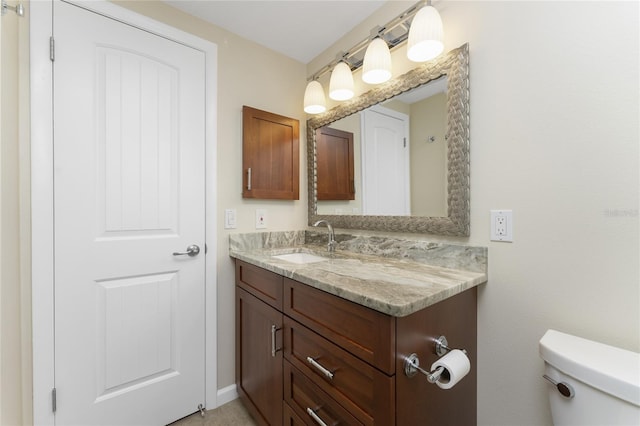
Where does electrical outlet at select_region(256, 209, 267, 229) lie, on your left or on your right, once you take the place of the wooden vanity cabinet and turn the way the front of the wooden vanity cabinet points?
on your right

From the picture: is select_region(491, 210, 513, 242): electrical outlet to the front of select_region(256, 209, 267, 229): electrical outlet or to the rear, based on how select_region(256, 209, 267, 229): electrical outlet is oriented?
to the front

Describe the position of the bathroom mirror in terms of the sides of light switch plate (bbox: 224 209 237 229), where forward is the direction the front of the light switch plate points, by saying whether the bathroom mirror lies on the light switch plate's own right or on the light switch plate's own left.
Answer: on the light switch plate's own left

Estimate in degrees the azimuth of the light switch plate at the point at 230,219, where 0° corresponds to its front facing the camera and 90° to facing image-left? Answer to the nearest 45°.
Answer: approximately 0°

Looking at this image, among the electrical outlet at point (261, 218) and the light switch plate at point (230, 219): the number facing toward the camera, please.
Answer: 2

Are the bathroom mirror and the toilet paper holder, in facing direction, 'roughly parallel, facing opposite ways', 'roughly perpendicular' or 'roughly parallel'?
roughly perpendicular

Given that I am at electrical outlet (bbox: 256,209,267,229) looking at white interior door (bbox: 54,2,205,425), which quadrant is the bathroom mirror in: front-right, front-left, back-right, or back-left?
back-left

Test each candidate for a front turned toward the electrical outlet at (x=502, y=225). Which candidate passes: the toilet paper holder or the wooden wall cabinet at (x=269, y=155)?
the wooden wall cabinet

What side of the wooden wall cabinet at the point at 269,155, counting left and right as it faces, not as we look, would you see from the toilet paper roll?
front
